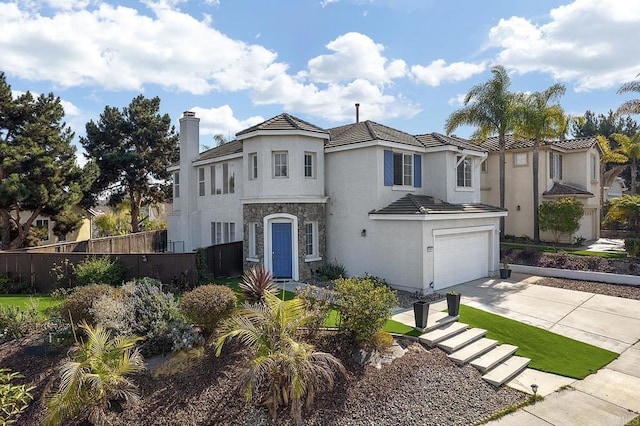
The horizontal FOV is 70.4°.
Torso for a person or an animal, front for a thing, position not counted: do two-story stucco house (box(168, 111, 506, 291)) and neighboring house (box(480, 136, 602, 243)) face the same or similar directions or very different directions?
same or similar directions

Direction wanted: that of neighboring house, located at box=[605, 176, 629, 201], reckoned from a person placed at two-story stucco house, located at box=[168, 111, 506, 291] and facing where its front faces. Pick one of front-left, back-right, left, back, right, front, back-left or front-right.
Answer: left

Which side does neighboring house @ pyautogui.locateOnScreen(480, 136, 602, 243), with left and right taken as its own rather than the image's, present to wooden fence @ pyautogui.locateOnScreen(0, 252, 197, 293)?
right

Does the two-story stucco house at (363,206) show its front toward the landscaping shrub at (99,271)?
no

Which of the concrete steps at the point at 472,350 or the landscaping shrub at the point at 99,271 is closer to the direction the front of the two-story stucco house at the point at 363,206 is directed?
the concrete steps

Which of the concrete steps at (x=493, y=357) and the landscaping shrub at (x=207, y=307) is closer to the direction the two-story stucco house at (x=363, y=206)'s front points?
the concrete steps

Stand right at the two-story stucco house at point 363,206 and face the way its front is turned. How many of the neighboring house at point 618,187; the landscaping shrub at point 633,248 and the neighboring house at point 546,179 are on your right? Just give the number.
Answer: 0

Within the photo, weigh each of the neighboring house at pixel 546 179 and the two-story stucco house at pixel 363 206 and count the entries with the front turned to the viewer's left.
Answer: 0

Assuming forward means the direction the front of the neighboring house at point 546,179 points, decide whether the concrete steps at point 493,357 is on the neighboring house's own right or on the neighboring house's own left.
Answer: on the neighboring house's own right

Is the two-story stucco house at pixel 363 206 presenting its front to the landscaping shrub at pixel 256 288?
no

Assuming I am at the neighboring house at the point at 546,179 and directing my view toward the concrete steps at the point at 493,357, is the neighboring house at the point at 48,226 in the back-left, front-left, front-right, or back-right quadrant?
front-right

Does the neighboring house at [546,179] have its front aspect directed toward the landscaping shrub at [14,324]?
no

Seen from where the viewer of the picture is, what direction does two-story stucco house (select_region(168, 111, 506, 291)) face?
facing the viewer and to the right of the viewer

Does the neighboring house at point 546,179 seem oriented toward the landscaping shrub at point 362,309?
no

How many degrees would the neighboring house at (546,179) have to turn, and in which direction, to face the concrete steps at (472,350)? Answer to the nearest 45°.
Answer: approximately 45° to its right

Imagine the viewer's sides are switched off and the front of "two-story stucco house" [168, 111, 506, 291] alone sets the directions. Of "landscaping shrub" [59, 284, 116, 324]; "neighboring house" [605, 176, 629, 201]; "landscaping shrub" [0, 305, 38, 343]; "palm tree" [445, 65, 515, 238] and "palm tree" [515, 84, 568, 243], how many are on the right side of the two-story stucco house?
2
